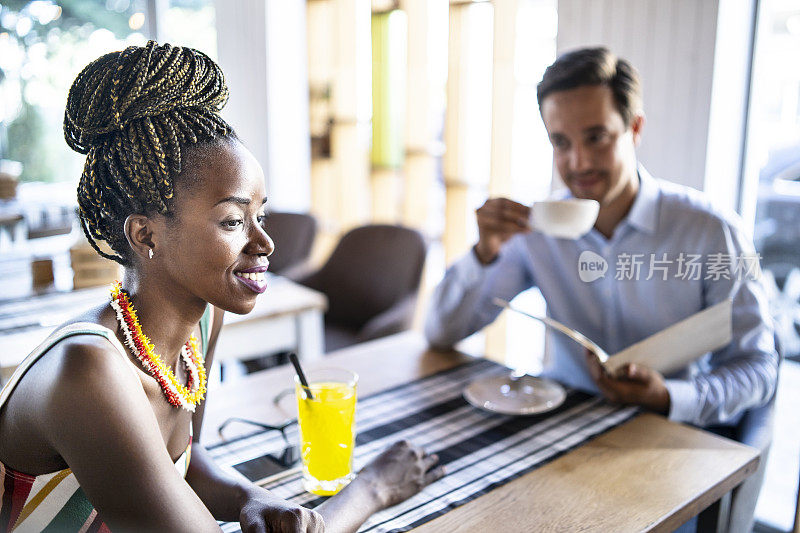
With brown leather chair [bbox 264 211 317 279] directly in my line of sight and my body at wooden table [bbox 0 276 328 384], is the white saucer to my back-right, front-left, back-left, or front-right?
back-right

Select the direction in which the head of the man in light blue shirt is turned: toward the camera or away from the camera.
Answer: toward the camera

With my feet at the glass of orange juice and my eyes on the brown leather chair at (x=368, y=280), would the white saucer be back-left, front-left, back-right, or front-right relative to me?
front-right

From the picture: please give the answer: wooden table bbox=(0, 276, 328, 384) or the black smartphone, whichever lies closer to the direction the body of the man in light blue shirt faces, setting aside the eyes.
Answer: the black smartphone

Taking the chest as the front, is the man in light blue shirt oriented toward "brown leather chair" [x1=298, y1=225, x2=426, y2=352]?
no

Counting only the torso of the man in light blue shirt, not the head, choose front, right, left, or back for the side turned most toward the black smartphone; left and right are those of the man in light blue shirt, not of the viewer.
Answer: front

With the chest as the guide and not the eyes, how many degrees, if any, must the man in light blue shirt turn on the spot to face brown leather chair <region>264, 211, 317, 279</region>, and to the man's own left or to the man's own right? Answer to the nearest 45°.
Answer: approximately 90° to the man's own right

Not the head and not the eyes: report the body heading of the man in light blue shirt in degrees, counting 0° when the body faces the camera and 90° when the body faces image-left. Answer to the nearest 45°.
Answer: approximately 45°

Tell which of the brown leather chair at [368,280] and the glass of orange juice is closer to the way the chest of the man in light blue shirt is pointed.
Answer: the glass of orange juice

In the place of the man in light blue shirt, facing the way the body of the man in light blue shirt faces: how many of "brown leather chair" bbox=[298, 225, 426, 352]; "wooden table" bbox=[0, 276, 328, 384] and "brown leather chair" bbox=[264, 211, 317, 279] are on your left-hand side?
0

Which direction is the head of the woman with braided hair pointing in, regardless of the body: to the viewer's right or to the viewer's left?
to the viewer's right

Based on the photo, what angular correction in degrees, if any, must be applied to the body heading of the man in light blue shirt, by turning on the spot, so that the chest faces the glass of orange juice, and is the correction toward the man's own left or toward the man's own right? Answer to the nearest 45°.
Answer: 0° — they already face it

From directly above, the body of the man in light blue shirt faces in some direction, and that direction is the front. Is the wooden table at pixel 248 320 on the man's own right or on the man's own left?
on the man's own right
